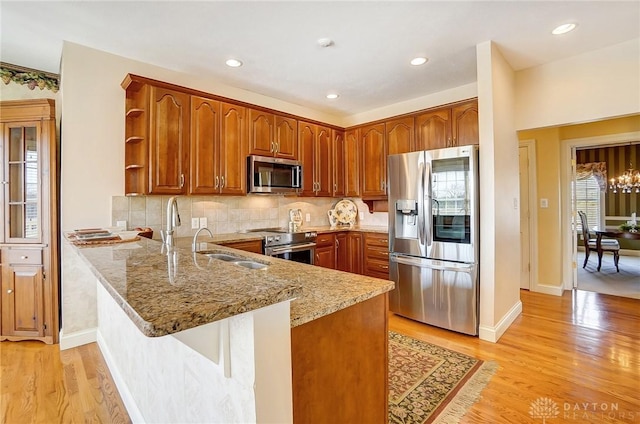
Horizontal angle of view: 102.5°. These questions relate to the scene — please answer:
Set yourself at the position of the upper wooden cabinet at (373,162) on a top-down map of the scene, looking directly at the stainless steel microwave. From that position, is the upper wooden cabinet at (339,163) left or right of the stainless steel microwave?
right

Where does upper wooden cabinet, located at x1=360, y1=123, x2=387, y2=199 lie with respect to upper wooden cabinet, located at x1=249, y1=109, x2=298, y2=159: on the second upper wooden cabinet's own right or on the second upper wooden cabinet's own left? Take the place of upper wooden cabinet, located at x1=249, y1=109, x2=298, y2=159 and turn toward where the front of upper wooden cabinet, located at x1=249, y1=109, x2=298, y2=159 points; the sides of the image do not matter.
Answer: on the second upper wooden cabinet's own left
